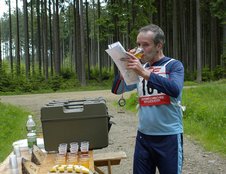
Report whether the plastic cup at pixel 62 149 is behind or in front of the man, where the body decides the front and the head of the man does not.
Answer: in front

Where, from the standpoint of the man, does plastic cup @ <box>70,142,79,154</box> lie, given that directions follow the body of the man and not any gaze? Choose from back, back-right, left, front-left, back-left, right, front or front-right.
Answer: front-right

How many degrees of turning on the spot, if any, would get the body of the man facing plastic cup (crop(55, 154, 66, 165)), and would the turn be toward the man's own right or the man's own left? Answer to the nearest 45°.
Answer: approximately 45° to the man's own right

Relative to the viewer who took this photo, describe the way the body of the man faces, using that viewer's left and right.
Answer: facing the viewer and to the left of the viewer

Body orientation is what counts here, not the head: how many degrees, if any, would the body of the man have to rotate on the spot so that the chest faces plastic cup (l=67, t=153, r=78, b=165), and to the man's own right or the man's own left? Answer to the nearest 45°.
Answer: approximately 45° to the man's own right

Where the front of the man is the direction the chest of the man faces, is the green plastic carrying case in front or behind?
in front
